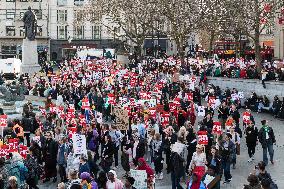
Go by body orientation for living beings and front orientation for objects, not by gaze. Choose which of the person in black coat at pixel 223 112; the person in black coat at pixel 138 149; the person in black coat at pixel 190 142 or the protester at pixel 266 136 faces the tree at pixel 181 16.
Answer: the person in black coat at pixel 190 142

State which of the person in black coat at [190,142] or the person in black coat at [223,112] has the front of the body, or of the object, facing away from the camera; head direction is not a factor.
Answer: the person in black coat at [190,142]

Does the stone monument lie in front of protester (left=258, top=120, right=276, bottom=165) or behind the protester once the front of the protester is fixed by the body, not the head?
behind

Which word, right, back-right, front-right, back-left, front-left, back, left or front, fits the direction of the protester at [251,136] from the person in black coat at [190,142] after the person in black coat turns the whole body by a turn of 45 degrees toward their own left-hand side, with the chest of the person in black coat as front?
front-left

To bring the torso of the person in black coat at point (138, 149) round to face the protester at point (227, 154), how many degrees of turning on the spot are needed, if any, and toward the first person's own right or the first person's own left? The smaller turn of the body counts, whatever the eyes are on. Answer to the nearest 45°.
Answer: approximately 135° to the first person's own left

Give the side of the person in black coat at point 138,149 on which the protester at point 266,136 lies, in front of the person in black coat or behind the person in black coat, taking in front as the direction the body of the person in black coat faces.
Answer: behind

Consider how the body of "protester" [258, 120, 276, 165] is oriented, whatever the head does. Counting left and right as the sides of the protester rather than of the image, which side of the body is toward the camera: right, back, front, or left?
front

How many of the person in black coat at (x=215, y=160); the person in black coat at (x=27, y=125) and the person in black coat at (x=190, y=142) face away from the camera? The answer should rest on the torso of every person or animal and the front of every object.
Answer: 2

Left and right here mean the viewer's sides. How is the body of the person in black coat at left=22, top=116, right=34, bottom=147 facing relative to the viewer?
facing away from the viewer

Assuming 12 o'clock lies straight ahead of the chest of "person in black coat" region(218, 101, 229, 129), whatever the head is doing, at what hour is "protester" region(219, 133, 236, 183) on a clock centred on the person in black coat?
The protester is roughly at 12 o'clock from the person in black coat.
